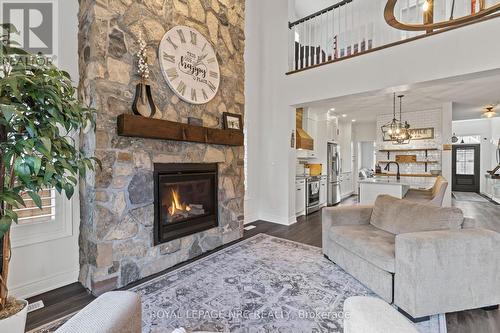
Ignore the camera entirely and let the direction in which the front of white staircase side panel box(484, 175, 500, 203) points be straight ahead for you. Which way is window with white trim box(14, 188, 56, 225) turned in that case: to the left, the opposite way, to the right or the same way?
the opposite way

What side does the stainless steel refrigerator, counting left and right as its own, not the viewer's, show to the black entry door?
left

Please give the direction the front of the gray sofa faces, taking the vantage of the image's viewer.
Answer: facing the viewer and to the left of the viewer

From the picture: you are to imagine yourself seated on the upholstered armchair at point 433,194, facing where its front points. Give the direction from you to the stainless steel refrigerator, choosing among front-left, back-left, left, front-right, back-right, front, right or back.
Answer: front-right

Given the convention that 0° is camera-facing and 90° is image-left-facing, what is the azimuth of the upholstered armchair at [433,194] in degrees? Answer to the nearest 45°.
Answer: approximately 90°

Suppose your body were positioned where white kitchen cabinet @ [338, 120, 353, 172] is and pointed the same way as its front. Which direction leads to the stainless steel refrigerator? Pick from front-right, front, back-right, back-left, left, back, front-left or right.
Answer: front-right

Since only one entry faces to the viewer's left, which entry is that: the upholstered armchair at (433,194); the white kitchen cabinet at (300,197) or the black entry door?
the upholstered armchair

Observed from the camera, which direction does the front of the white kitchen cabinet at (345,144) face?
facing the viewer and to the right of the viewer

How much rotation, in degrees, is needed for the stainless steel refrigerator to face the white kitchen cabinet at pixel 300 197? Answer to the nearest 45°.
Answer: approximately 45° to its right

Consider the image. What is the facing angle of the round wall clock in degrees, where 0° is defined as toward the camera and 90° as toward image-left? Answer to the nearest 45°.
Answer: approximately 315°

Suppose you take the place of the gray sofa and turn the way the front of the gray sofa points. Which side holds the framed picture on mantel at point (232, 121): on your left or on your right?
on your right

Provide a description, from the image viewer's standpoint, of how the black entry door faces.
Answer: facing the viewer

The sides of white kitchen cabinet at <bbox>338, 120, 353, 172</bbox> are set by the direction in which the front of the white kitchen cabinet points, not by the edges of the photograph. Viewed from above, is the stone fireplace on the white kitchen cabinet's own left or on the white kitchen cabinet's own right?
on the white kitchen cabinet's own right

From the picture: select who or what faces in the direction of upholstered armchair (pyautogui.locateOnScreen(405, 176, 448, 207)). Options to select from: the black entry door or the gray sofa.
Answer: the black entry door

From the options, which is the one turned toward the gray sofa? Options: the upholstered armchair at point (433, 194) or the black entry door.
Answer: the black entry door

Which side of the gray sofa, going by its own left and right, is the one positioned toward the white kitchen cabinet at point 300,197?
right

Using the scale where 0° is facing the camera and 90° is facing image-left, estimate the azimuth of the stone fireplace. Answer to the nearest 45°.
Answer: approximately 315°
